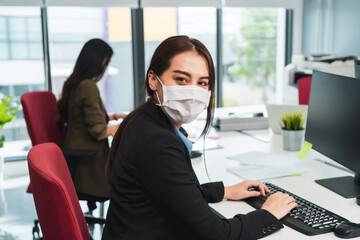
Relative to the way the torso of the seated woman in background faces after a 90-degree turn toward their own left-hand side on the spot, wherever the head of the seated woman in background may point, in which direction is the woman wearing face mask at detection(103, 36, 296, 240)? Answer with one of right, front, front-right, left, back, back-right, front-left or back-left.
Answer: back

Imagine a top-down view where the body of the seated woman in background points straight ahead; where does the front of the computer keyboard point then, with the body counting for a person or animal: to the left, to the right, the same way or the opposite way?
the opposite way

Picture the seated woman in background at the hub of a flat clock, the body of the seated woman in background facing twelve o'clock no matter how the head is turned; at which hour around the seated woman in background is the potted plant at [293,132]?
The potted plant is roughly at 1 o'clock from the seated woman in background.

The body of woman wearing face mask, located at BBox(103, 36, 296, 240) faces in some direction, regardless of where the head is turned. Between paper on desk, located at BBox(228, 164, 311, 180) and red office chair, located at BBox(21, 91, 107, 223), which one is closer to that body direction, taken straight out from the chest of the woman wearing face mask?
the paper on desk

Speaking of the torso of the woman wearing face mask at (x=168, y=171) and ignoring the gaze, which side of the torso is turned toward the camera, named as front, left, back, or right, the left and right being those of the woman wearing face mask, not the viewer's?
right

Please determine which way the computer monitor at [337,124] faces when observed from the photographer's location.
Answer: facing the viewer and to the left of the viewer

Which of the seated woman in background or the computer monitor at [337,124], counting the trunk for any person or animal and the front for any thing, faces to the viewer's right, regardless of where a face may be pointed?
the seated woman in background

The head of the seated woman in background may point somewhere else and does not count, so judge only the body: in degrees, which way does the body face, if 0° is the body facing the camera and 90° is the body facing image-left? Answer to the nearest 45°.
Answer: approximately 270°

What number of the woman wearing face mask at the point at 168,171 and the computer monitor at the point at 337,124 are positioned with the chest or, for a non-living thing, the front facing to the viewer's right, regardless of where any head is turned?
1

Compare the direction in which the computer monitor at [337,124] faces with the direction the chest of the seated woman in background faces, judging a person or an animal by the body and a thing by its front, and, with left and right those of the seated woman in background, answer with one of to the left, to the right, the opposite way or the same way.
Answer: the opposite way

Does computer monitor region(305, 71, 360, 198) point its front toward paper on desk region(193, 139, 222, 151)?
no

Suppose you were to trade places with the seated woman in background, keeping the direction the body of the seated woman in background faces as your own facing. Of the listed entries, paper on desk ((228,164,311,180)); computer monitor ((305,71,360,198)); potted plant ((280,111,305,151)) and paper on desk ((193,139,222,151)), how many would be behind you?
0

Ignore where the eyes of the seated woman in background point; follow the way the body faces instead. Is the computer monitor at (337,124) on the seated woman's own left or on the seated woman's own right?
on the seated woman's own right
